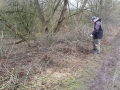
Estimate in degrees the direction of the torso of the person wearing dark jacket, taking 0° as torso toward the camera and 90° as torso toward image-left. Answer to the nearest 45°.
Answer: approximately 90°
